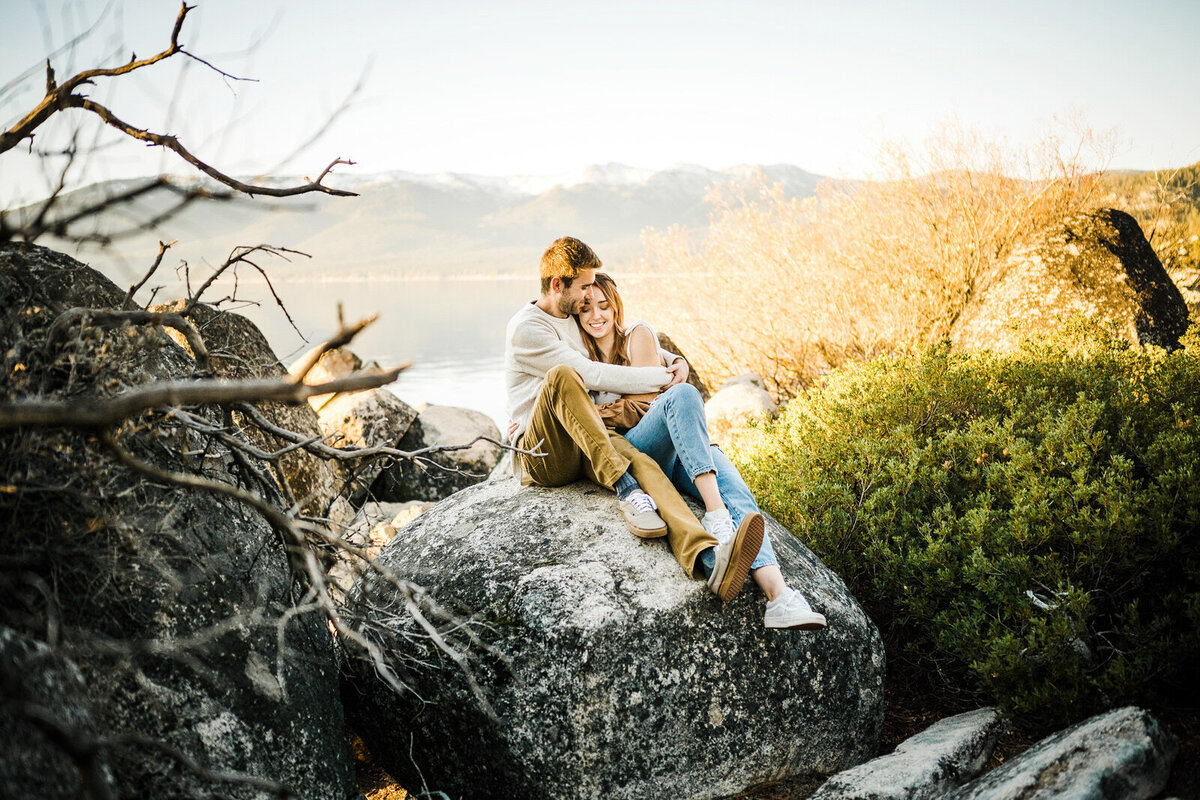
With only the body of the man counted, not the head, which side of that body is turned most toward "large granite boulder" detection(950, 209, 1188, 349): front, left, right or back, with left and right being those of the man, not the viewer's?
left

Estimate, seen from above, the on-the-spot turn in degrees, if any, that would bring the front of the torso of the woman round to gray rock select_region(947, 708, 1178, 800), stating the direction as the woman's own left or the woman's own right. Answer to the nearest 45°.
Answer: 0° — they already face it

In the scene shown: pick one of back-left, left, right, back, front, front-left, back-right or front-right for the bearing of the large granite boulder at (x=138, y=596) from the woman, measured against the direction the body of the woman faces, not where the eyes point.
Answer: right

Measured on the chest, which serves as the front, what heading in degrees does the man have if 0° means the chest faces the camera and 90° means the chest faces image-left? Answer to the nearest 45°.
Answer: approximately 315°

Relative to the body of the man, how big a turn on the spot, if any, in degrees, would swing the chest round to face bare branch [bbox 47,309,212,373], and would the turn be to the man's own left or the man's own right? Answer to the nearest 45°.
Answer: approximately 90° to the man's own right

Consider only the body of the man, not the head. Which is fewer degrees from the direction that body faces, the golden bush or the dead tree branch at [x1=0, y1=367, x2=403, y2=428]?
the dead tree branch

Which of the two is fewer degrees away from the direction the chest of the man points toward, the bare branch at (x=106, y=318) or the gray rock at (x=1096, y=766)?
the gray rock
